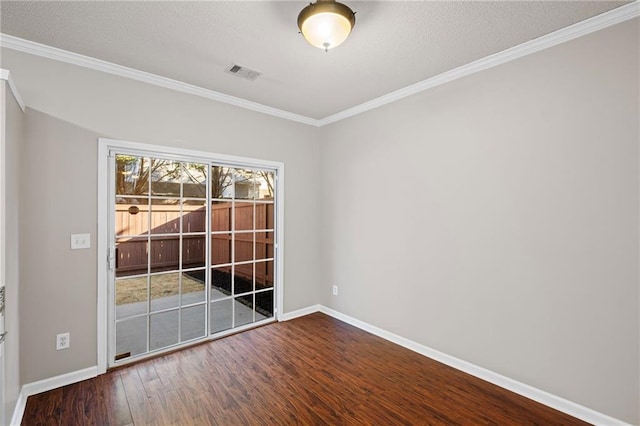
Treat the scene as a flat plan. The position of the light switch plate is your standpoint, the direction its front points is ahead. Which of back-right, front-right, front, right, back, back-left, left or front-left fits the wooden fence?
left

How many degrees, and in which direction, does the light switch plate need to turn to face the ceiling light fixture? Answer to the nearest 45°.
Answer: approximately 45° to its left

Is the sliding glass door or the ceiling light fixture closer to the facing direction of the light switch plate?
the ceiling light fixture

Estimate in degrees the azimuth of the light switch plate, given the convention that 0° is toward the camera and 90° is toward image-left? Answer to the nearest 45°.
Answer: approximately 0°

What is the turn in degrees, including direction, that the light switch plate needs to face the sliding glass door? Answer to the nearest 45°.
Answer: approximately 90° to its left
